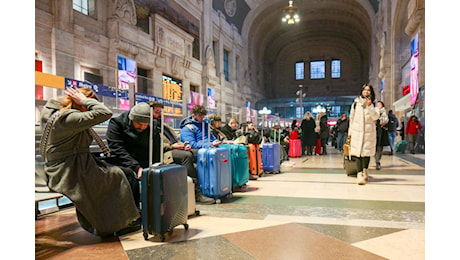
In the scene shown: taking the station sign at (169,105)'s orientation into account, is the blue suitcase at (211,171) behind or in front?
in front

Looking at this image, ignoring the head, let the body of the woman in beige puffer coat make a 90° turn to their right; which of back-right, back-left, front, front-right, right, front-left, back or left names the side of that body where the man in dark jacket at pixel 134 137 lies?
front-left

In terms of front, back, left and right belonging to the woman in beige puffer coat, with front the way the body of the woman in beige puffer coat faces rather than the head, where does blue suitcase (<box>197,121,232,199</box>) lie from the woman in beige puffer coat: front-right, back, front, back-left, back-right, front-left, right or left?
front-right

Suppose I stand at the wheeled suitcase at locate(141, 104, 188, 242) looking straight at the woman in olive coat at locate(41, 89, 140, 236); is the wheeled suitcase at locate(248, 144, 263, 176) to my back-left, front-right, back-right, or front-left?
back-right

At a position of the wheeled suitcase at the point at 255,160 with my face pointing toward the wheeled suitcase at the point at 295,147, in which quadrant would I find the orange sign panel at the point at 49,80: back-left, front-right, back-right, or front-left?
back-left

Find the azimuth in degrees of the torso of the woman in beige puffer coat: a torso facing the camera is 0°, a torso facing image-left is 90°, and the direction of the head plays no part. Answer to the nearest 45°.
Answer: approximately 0°

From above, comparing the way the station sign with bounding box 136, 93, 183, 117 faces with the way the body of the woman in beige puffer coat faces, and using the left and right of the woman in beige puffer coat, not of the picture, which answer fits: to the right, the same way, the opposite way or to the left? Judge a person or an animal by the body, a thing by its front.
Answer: to the left

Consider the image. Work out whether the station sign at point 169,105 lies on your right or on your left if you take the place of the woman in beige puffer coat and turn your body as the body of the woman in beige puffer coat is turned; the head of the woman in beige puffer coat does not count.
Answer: on your right

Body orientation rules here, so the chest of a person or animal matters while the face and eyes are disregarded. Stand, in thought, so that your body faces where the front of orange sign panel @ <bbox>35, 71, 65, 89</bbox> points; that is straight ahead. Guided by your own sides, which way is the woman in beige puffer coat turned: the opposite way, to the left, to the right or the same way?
to the right

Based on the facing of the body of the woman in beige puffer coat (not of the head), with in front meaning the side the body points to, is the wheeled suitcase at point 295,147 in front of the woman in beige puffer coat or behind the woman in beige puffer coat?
behind

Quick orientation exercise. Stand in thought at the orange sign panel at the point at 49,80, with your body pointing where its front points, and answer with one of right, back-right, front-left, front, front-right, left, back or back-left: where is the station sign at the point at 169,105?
left
